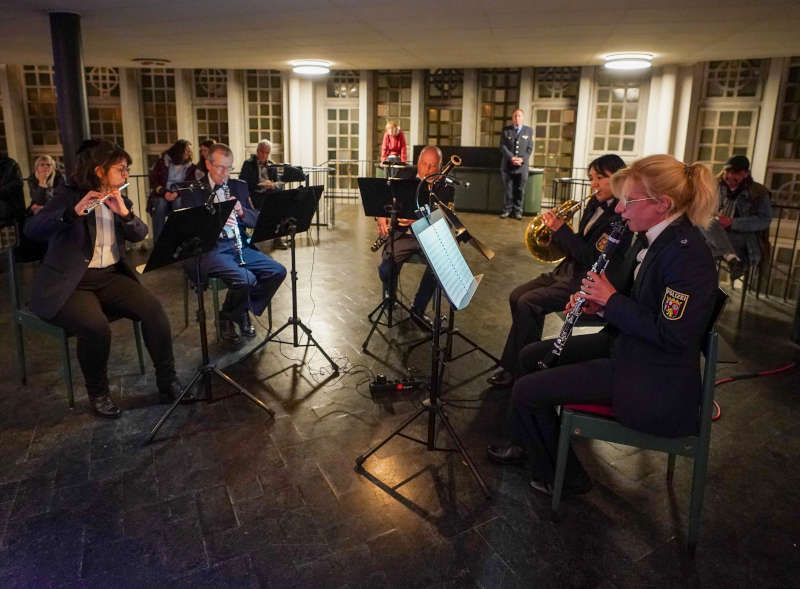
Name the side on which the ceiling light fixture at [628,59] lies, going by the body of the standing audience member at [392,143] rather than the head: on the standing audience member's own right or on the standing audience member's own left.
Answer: on the standing audience member's own left

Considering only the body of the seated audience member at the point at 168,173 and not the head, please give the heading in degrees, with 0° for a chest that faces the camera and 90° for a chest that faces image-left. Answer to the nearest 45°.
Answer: approximately 315°

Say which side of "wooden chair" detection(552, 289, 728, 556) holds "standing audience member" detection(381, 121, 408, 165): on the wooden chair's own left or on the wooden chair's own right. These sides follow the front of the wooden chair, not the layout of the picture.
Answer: on the wooden chair's own right

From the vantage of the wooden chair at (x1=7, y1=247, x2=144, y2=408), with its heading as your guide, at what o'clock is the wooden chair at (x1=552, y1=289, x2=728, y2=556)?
the wooden chair at (x1=552, y1=289, x2=728, y2=556) is roughly at 12 o'clock from the wooden chair at (x1=7, y1=247, x2=144, y2=408).

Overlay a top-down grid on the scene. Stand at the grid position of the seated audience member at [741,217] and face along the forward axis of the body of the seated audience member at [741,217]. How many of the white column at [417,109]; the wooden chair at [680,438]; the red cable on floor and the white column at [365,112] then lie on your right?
2
